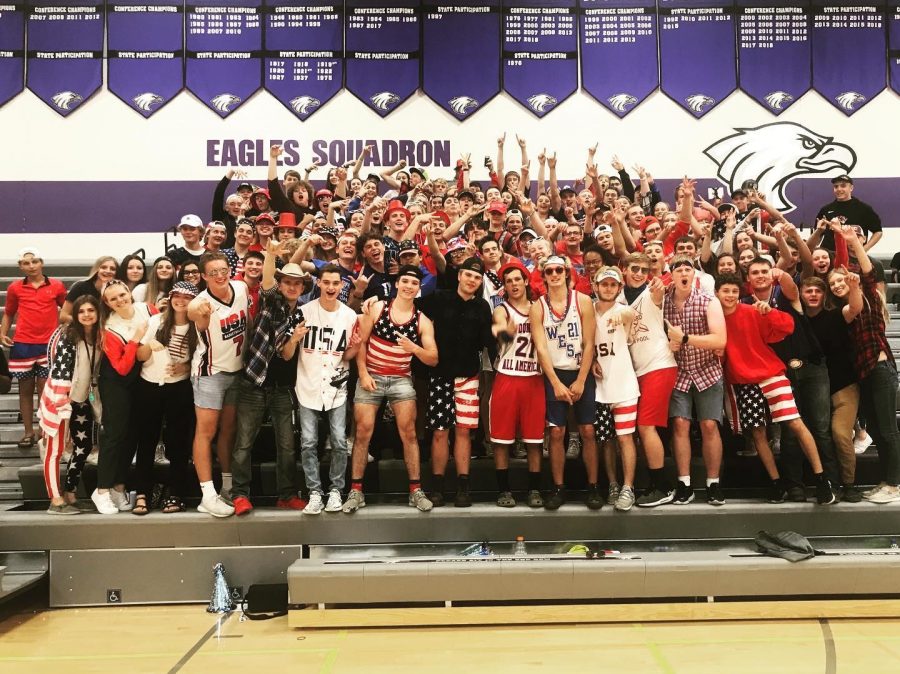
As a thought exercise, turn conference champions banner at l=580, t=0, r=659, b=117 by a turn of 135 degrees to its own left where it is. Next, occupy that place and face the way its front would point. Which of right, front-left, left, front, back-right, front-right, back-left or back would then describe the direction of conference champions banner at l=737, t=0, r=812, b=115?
front-right

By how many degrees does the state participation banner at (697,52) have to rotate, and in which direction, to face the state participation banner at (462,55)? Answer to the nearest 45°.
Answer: approximately 90° to its right

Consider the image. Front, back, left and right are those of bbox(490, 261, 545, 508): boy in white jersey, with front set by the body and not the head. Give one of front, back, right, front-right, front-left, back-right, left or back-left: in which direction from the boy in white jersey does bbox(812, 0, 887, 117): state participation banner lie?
back-left

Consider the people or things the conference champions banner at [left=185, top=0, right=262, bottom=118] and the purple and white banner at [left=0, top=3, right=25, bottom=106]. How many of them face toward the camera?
2

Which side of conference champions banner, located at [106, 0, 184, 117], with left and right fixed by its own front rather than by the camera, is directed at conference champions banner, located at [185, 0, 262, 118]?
left
